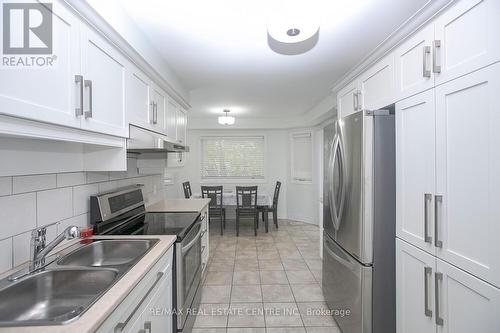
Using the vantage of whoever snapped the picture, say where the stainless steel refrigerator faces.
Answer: facing the viewer and to the left of the viewer

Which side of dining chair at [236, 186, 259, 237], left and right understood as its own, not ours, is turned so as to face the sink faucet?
back

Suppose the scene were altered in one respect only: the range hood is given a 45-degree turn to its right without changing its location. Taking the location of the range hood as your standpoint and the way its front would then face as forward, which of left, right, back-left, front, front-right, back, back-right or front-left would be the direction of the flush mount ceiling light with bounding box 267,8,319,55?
front

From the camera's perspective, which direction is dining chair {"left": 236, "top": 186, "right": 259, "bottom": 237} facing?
away from the camera

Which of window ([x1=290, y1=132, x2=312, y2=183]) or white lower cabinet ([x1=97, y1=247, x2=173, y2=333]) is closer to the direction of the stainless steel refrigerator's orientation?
the white lower cabinet

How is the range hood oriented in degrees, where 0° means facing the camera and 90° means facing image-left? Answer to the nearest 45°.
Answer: approximately 270°

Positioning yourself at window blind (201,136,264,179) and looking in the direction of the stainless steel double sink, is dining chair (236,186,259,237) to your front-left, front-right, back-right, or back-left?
front-left

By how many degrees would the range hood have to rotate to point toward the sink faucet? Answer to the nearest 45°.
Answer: approximately 135° to its right

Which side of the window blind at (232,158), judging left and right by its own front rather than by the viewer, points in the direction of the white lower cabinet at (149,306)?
front

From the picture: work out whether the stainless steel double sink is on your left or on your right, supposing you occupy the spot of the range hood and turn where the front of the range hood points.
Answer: on your right

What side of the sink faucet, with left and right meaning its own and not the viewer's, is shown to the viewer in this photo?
right

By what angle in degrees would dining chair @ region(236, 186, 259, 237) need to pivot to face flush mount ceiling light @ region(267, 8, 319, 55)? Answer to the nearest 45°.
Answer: approximately 180°

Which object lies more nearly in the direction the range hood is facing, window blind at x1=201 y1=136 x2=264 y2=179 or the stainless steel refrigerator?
the stainless steel refrigerator

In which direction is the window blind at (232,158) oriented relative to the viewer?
toward the camera

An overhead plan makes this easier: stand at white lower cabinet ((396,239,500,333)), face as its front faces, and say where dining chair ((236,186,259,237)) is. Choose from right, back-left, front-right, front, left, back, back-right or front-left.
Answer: right

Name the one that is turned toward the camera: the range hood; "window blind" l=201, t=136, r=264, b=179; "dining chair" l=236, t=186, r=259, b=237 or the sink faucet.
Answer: the window blind
